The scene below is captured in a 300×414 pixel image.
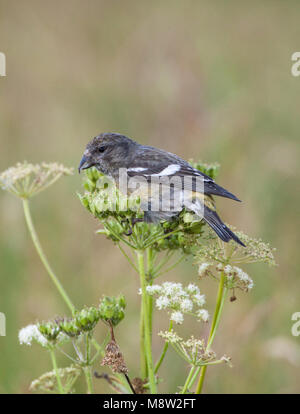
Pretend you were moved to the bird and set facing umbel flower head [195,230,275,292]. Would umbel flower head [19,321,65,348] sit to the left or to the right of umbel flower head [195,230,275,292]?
right

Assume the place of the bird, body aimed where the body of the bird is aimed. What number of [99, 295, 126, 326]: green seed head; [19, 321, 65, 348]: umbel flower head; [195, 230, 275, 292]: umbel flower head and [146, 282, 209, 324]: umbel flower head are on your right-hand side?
0

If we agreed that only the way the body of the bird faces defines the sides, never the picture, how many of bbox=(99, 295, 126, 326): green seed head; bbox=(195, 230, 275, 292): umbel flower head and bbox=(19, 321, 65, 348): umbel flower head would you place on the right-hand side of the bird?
0

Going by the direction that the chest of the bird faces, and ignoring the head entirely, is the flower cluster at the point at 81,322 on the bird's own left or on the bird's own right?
on the bird's own left

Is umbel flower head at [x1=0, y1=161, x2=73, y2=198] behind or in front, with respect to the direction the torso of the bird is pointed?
in front

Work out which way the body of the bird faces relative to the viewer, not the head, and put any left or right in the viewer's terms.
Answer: facing to the left of the viewer
